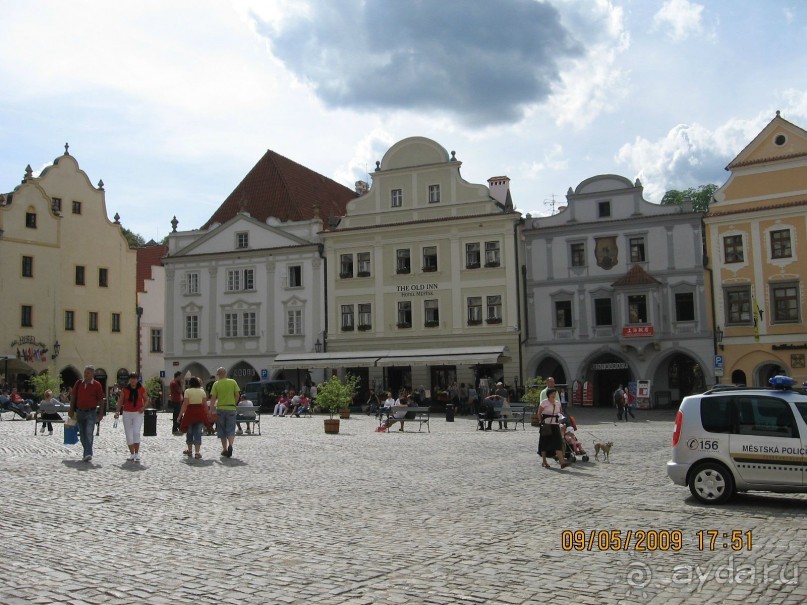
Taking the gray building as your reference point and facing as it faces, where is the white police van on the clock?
The white police van is roughly at 12 o'clock from the gray building.

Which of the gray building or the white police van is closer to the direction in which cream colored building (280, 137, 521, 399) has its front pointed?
the white police van

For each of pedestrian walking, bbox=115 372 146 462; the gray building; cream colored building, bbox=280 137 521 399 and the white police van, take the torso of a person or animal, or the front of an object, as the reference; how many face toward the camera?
3

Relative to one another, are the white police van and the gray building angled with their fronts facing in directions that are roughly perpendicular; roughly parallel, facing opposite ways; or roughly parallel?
roughly perpendicular

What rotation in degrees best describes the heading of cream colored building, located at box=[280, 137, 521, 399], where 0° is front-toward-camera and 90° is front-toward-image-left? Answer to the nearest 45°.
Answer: approximately 0°

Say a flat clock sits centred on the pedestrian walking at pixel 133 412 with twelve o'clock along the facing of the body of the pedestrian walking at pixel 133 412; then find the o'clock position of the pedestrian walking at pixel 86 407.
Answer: the pedestrian walking at pixel 86 407 is roughly at 3 o'clock from the pedestrian walking at pixel 133 412.
